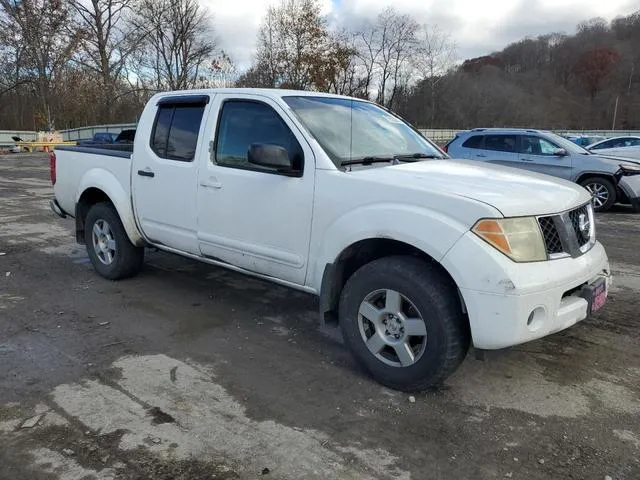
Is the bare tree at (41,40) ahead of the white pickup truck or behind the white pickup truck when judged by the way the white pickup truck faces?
behind

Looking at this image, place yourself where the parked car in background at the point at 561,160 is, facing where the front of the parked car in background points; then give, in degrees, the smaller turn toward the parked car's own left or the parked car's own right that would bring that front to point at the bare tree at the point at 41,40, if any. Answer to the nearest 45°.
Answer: approximately 180°

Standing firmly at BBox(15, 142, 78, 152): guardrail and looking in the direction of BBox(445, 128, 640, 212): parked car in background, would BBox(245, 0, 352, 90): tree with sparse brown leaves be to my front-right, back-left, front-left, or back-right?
front-left

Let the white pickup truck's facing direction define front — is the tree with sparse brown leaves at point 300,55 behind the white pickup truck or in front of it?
behind

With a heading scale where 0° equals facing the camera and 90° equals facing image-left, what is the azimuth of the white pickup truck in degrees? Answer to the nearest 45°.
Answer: approximately 315°

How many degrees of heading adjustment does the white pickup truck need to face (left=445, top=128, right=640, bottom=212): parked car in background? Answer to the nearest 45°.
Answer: approximately 90° to its left

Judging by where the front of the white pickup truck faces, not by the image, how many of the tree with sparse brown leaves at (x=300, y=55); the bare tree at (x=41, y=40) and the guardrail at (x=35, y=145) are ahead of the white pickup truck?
0

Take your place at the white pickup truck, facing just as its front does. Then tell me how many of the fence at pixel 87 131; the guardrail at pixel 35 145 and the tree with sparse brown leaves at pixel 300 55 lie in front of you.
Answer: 0

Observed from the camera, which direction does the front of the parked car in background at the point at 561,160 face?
facing the viewer and to the right of the viewer

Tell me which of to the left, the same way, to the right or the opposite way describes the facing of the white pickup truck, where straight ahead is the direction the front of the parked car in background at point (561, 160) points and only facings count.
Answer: the same way

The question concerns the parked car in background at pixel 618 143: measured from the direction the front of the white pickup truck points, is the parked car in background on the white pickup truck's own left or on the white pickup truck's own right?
on the white pickup truck's own left

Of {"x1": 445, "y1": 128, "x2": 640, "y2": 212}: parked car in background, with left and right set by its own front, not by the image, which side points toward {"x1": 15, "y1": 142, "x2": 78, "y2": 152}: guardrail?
back

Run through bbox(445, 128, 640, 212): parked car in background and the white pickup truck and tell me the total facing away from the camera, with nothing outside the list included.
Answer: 0
